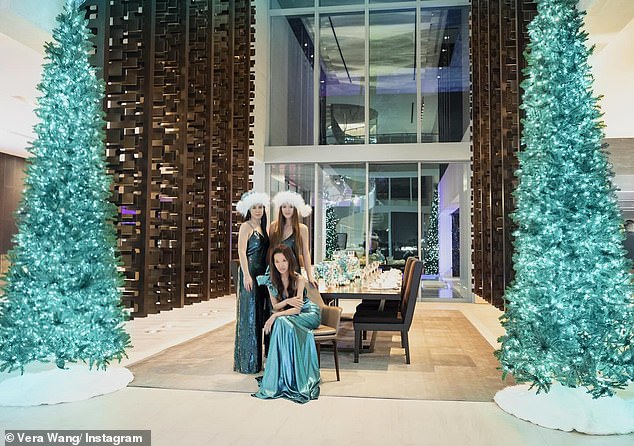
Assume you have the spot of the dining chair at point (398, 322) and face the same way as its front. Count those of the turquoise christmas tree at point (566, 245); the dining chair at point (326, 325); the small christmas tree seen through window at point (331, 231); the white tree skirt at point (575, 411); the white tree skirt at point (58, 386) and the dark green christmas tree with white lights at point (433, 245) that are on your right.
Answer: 2

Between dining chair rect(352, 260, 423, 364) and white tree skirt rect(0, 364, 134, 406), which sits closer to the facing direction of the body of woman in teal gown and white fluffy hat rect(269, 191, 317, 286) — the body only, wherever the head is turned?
the white tree skirt

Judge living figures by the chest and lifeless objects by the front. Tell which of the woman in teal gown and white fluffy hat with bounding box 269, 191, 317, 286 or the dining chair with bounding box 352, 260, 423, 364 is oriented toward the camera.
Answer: the woman in teal gown and white fluffy hat

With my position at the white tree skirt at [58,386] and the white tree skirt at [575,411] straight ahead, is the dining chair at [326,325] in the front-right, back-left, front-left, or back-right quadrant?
front-left

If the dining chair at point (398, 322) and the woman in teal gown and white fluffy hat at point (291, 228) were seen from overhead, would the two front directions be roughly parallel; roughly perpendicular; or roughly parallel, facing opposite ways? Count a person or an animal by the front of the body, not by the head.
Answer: roughly perpendicular

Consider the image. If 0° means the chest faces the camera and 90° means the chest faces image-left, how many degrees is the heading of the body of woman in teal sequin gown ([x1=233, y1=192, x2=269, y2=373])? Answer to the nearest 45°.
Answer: approximately 315°

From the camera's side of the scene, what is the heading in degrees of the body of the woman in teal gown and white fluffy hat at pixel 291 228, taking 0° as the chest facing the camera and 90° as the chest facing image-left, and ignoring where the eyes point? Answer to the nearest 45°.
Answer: approximately 0°

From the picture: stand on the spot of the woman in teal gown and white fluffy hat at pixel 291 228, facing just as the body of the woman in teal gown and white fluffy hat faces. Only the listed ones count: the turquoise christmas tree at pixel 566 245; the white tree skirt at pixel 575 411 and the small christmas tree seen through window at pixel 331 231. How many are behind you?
1

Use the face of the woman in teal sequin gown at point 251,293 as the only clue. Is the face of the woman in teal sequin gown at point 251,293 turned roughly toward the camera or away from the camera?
toward the camera

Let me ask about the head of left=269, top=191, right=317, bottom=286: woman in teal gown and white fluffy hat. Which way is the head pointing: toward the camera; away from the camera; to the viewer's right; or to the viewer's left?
toward the camera
